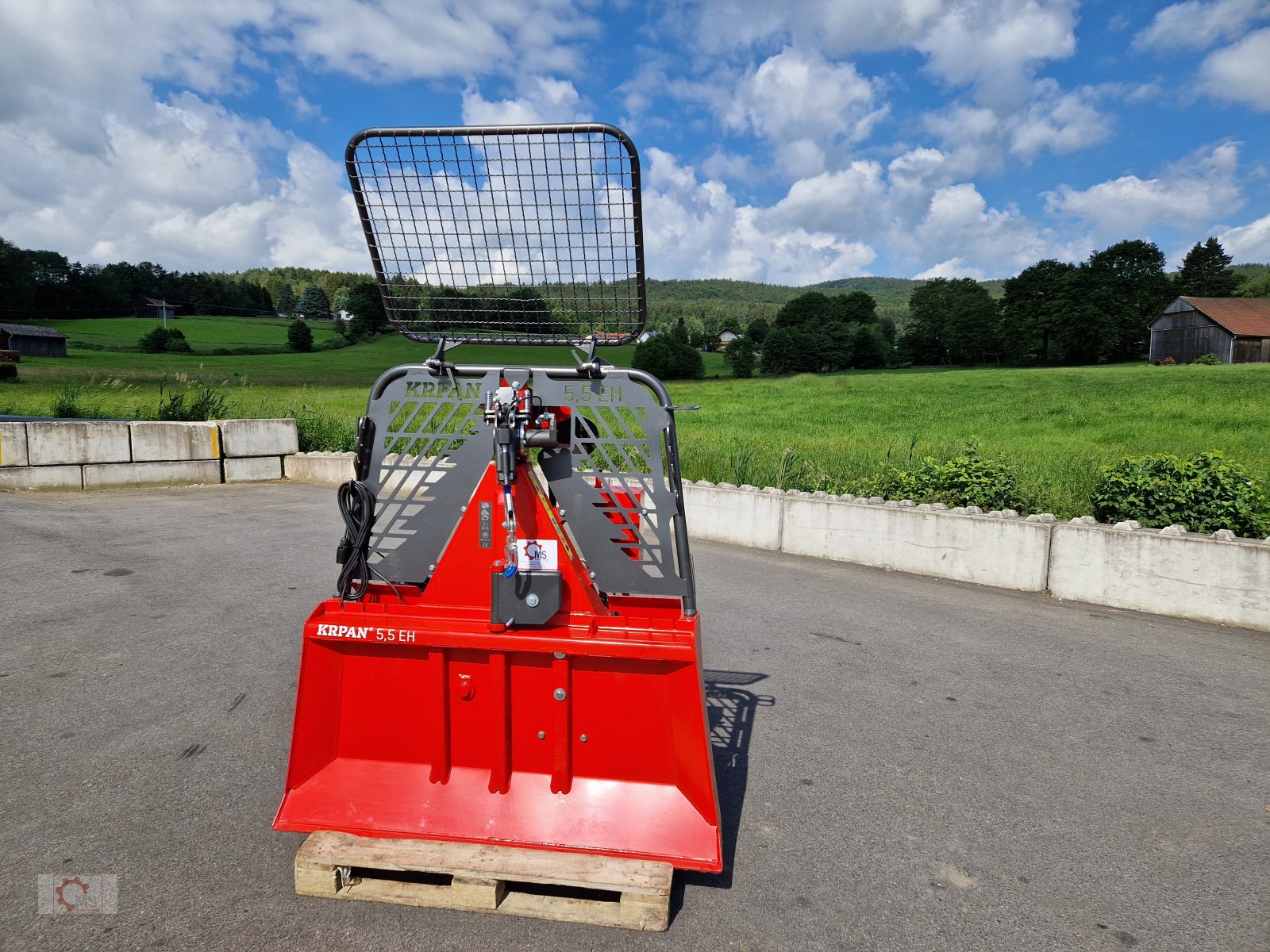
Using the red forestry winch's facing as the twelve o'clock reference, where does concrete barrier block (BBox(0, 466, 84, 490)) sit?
The concrete barrier block is roughly at 5 o'clock from the red forestry winch.

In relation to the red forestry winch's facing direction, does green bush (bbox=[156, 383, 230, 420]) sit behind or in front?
behind

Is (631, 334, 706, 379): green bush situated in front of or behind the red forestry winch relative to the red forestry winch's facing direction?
behind

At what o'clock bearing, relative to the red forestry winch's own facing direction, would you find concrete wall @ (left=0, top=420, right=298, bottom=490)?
The concrete wall is roughly at 5 o'clock from the red forestry winch.

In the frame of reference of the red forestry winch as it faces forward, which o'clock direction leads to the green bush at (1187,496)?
The green bush is roughly at 8 o'clock from the red forestry winch.

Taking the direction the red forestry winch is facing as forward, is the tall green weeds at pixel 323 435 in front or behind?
behind

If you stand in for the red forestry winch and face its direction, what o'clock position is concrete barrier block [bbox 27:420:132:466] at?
The concrete barrier block is roughly at 5 o'clock from the red forestry winch.

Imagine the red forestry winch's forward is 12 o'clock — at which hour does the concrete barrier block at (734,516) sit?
The concrete barrier block is roughly at 7 o'clock from the red forestry winch.

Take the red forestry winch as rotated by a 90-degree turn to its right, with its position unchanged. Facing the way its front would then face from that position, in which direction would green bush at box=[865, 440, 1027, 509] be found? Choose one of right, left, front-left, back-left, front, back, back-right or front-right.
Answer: back-right

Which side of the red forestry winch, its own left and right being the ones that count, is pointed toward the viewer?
front

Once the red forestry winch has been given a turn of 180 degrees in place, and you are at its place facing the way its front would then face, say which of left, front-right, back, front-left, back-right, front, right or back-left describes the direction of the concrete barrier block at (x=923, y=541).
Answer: front-right

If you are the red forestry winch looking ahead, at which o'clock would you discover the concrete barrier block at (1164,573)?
The concrete barrier block is roughly at 8 o'clock from the red forestry winch.

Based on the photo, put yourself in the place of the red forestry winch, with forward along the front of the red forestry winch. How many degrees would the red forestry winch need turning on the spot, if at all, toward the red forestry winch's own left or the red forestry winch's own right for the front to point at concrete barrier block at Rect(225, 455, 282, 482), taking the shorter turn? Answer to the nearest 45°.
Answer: approximately 180°
